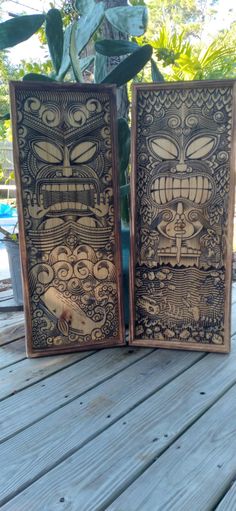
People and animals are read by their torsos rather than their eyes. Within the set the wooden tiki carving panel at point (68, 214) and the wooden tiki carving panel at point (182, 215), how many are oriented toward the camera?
2

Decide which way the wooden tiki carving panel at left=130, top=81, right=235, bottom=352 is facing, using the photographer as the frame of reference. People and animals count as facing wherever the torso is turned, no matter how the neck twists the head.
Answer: facing the viewer

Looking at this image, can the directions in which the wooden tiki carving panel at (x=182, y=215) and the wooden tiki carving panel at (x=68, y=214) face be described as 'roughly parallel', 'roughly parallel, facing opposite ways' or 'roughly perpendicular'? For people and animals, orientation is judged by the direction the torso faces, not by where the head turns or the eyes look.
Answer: roughly parallel
